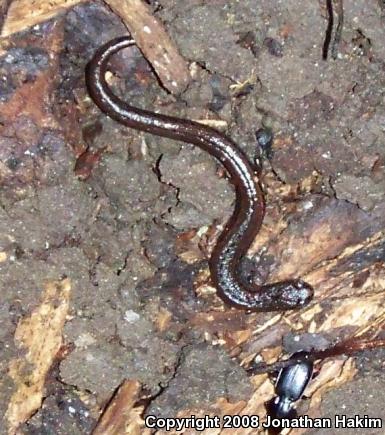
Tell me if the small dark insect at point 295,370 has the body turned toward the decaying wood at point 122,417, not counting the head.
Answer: no
